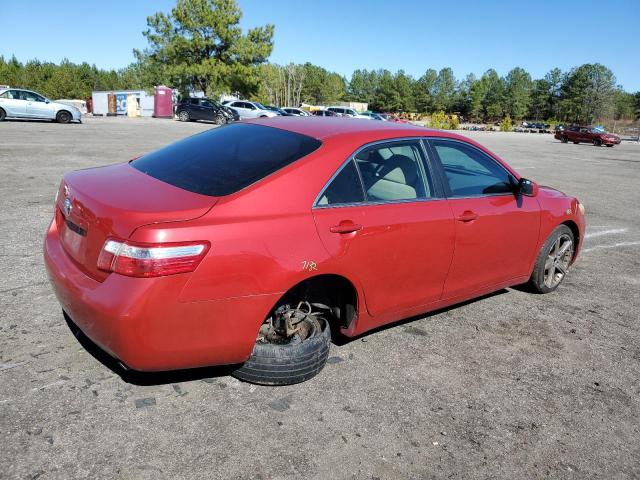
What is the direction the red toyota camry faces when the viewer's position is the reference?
facing away from the viewer and to the right of the viewer

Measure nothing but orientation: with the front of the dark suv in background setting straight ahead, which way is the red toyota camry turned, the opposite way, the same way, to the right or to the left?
to the left

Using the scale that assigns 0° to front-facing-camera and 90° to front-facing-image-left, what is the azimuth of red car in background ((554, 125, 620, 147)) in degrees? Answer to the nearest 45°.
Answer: approximately 315°

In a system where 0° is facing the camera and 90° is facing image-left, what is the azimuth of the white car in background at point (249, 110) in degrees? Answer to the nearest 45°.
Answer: approximately 315°

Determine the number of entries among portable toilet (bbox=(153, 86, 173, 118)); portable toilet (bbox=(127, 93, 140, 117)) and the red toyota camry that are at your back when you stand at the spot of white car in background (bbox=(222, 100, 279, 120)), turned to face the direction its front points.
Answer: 2

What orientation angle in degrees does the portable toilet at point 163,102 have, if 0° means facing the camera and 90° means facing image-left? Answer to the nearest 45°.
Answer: approximately 0°
